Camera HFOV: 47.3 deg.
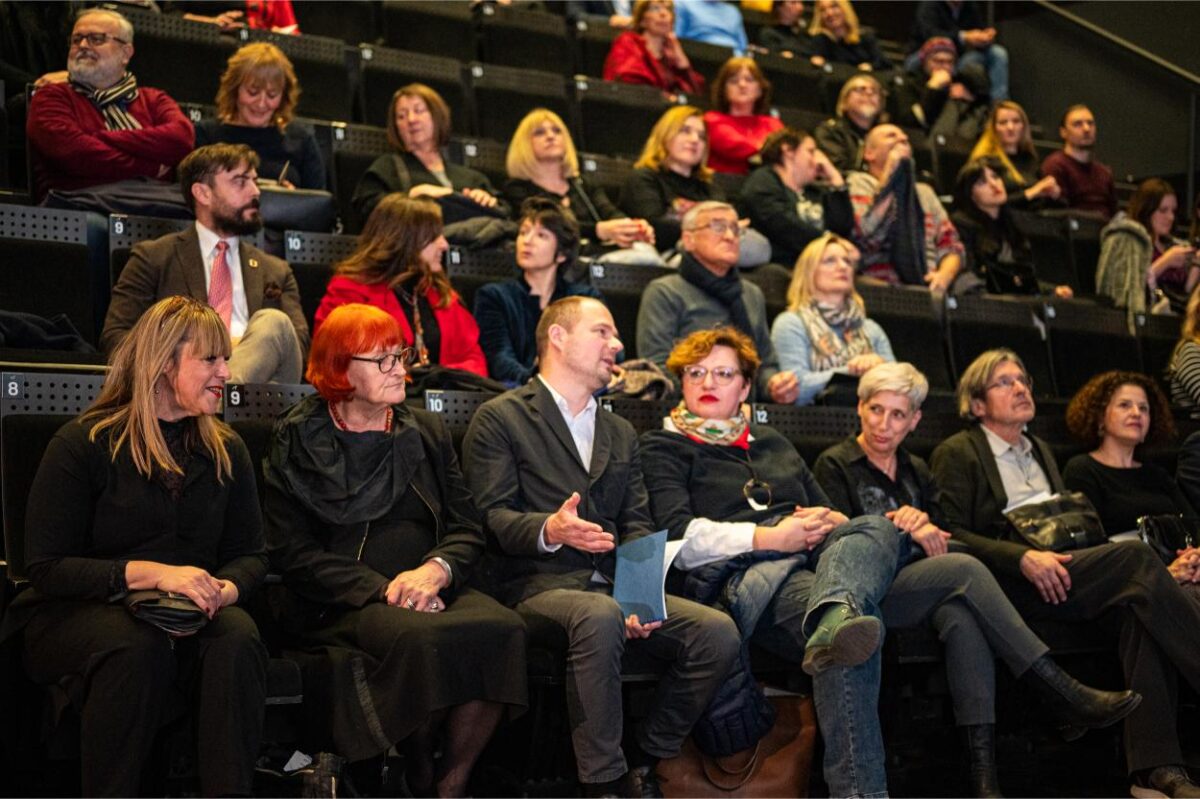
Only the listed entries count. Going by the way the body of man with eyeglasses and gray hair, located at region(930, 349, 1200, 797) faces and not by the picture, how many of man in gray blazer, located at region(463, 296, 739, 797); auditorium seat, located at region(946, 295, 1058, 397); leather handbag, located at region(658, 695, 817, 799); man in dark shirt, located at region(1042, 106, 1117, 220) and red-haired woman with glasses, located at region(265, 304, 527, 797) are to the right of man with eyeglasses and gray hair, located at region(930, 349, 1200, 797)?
3

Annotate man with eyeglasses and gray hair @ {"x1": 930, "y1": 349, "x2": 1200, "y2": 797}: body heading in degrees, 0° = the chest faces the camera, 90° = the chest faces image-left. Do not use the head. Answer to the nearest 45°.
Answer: approximately 315°

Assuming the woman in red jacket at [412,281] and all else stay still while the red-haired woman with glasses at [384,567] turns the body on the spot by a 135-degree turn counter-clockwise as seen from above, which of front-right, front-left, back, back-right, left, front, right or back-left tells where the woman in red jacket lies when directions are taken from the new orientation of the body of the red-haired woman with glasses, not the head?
front

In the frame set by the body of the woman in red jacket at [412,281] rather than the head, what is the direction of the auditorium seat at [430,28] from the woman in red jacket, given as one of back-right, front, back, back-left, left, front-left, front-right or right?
back-left

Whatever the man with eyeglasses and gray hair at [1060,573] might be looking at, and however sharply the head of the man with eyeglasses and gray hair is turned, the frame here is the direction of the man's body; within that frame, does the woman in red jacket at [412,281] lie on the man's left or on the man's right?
on the man's right

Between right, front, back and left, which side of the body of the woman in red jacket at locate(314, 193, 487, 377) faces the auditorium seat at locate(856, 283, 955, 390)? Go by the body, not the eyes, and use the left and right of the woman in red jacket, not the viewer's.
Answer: left

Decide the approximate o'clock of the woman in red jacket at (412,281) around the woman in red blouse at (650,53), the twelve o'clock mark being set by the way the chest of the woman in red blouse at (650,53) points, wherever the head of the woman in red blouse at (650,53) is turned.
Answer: the woman in red jacket at (412,281) is roughly at 2 o'clock from the woman in red blouse at (650,53).

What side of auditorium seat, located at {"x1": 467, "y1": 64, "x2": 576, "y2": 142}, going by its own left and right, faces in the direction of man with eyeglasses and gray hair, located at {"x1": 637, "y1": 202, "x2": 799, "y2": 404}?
front

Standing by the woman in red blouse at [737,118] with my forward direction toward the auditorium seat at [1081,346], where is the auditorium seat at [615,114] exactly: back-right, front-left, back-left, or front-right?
back-right

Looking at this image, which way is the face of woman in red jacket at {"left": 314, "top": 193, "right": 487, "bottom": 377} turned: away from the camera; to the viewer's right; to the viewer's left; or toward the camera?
to the viewer's right

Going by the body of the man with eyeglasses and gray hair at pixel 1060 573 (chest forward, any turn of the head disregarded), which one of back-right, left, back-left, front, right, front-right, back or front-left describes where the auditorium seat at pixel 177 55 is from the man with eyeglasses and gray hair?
back-right

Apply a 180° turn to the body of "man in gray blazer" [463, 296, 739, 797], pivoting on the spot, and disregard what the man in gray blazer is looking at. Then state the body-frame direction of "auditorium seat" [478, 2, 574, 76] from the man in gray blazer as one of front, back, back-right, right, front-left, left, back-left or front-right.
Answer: front-right
